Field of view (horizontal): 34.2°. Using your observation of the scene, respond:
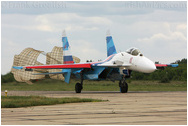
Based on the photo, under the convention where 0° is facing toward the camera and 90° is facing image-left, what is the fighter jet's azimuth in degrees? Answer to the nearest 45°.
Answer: approximately 315°
